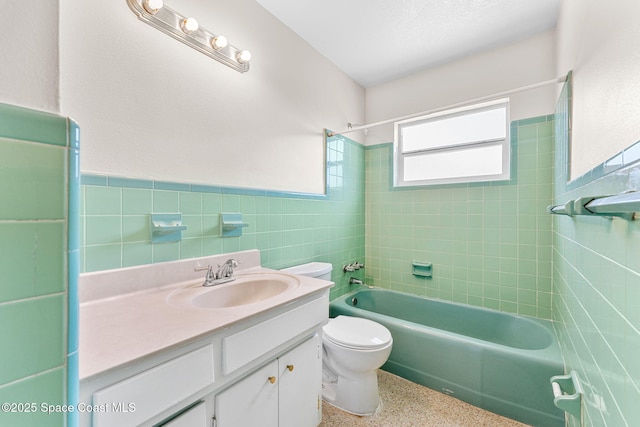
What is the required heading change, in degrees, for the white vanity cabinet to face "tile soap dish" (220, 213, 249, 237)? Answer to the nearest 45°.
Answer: approximately 135° to its left

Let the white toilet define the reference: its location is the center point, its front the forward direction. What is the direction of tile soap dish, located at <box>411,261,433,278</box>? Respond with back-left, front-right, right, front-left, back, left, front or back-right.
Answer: left

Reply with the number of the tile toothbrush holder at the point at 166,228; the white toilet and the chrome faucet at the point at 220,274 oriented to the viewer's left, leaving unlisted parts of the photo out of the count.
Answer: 0

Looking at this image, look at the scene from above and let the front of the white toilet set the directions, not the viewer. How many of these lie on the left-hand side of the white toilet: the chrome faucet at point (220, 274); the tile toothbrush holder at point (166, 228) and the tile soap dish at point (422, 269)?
1

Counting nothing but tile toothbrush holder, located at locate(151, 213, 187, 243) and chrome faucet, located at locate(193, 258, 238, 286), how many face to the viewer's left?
0

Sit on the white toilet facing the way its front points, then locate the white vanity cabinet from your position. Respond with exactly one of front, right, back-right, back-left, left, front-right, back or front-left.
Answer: right

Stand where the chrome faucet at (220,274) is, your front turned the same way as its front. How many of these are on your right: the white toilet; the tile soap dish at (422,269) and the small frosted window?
0

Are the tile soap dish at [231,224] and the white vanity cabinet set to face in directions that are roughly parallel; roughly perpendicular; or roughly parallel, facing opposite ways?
roughly parallel

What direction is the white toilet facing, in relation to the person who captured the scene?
facing the viewer and to the right of the viewer

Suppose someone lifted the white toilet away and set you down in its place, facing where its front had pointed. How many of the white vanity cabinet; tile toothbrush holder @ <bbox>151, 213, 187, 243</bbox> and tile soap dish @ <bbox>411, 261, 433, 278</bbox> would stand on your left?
1

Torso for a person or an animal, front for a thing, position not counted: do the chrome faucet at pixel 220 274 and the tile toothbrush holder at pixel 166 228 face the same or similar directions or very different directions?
same or similar directions
